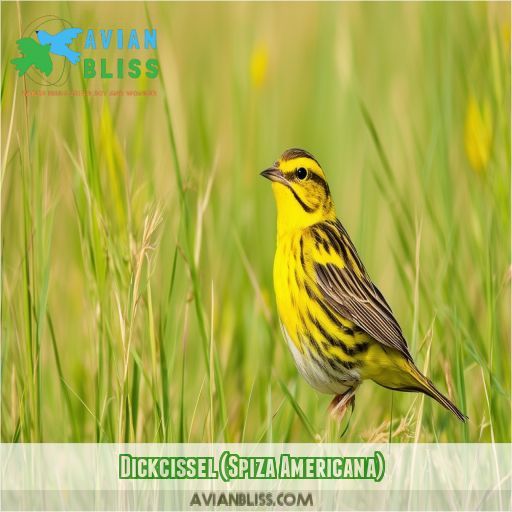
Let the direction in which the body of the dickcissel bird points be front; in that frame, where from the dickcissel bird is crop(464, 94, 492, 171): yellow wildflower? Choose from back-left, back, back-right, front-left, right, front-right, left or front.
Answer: back-right

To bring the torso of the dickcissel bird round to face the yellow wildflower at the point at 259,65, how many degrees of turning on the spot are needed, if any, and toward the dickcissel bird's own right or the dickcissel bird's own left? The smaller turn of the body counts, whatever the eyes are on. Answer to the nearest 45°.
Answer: approximately 90° to the dickcissel bird's own right

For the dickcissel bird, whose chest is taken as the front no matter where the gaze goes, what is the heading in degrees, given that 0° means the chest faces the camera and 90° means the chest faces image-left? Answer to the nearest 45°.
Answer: approximately 90°
